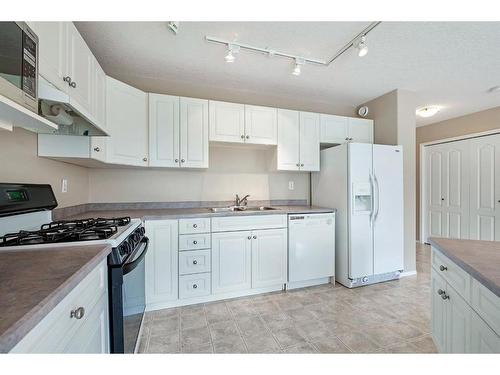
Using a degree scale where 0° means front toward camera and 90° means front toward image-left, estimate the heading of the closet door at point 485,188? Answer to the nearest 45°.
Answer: approximately 45°

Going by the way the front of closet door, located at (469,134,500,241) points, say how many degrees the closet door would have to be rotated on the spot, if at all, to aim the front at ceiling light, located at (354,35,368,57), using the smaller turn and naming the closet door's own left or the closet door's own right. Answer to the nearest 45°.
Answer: approximately 45° to the closet door's own left

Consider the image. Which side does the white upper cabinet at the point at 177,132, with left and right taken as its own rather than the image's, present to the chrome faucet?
left

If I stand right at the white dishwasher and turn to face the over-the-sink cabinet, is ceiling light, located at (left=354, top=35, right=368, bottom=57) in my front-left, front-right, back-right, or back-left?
back-left

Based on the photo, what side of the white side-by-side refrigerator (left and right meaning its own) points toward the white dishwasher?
right

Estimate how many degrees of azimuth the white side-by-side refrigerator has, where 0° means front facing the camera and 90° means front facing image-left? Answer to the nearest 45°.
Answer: approximately 315°

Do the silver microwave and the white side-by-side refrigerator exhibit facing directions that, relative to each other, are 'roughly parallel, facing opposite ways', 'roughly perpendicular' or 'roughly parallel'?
roughly perpendicular

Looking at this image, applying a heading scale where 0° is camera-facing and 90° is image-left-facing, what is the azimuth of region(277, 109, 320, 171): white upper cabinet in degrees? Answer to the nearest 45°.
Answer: approximately 315°
